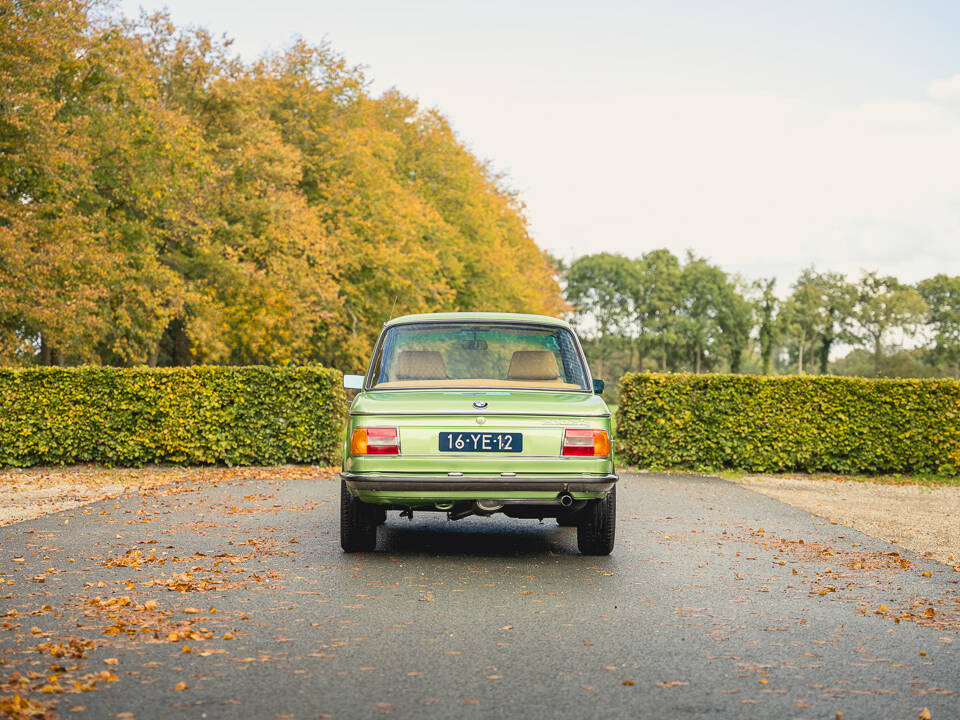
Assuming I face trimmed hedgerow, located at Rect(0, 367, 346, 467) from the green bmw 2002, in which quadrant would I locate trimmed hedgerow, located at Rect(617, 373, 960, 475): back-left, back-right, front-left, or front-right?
front-right

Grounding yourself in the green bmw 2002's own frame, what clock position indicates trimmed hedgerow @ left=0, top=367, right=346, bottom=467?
The trimmed hedgerow is roughly at 11 o'clock from the green bmw 2002.

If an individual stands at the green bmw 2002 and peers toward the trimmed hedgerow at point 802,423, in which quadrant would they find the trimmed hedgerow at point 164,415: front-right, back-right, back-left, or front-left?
front-left

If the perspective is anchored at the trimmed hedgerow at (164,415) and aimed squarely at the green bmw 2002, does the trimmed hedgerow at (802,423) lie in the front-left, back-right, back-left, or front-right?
front-left

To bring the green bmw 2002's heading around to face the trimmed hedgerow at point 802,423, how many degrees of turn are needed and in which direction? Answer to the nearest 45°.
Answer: approximately 45° to its right

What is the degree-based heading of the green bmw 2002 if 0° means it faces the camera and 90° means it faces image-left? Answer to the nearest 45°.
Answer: approximately 180°
